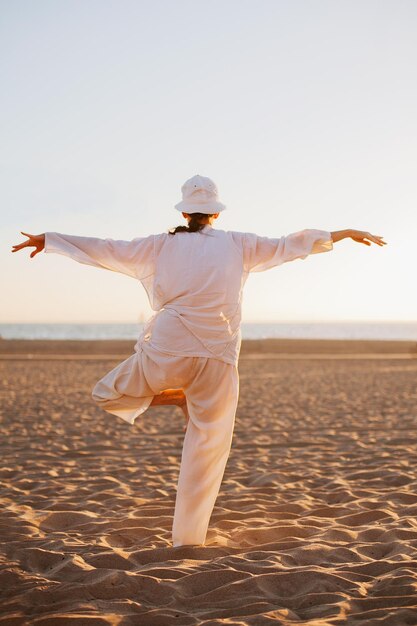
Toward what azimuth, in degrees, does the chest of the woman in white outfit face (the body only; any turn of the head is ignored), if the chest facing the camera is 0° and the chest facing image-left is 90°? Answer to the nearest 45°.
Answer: approximately 180°

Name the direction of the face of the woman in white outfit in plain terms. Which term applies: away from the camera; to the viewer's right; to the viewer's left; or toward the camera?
away from the camera
